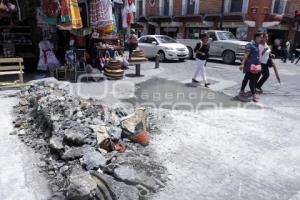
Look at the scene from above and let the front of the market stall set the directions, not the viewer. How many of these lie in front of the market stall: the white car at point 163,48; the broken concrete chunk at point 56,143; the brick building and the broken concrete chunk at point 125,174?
2

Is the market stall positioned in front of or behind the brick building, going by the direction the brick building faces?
in front

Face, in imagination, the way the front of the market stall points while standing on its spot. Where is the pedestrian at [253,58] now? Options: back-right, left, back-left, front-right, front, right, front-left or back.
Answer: front-left

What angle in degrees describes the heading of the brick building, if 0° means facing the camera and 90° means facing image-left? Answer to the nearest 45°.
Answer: approximately 0°

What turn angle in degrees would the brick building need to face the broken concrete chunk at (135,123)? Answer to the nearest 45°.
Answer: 0° — it already faces it

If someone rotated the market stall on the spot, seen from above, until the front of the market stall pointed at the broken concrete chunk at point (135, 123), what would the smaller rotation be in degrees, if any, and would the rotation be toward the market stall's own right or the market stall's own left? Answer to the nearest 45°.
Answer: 0° — it already faces it

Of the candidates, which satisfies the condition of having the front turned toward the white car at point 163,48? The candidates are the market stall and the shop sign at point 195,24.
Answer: the shop sign

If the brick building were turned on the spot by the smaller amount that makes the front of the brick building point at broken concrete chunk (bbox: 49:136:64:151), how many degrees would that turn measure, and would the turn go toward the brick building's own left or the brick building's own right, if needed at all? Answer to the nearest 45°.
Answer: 0° — it already faces it

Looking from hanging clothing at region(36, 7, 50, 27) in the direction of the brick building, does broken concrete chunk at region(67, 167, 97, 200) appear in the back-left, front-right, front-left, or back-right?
back-right

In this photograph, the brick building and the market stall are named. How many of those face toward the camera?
2

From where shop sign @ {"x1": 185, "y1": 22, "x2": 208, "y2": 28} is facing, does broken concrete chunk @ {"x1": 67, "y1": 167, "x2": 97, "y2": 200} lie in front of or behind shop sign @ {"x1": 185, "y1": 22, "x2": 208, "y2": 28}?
in front

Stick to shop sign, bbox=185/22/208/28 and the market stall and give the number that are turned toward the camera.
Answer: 2
